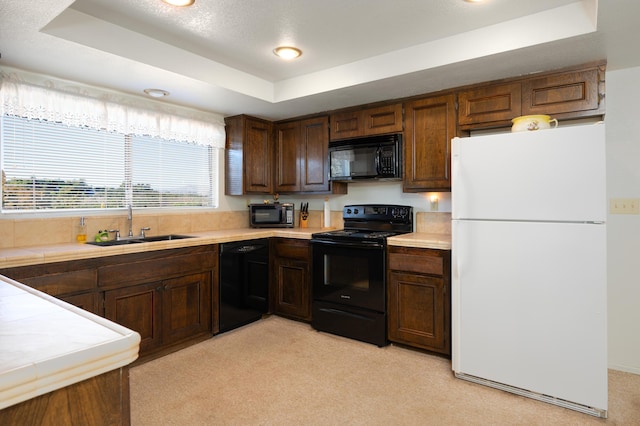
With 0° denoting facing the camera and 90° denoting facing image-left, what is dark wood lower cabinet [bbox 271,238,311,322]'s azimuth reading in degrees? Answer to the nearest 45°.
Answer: approximately 45°

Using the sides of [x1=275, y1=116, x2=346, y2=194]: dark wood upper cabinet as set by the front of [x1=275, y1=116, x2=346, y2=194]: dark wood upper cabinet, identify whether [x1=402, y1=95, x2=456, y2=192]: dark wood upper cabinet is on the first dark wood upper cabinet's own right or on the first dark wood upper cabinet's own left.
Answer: on the first dark wood upper cabinet's own left

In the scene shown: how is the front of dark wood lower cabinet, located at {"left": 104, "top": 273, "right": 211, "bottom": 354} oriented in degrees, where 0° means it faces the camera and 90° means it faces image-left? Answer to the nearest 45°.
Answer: approximately 315°

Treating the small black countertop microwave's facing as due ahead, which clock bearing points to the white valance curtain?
The white valance curtain is roughly at 2 o'clock from the small black countertop microwave.

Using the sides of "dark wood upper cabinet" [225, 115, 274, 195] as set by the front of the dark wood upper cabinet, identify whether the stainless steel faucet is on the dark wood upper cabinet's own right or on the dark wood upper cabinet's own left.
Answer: on the dark wood upper cabinet's own right

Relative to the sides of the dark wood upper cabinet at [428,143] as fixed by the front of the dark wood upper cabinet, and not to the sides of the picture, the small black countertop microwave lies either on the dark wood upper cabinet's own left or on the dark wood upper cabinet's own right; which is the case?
on the dark wood upper cabinet's own right

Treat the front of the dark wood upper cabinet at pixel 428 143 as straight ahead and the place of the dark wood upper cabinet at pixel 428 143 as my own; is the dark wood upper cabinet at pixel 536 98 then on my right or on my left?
on my left
